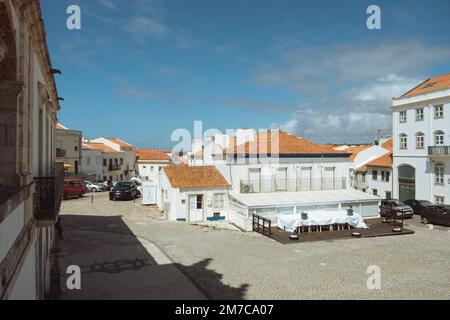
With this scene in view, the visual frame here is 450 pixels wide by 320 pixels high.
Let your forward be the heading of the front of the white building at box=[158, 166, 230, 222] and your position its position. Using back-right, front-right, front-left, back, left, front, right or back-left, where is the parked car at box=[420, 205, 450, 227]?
left

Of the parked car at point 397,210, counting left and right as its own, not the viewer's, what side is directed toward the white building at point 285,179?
right

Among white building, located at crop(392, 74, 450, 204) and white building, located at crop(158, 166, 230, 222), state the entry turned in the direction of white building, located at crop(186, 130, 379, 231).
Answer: white building, located at crop(392, 74, 450, 204)

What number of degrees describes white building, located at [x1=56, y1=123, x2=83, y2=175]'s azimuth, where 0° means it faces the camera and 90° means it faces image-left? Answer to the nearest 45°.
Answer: approximately 315°

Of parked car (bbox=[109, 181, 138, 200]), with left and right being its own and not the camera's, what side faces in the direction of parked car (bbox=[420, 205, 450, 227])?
left

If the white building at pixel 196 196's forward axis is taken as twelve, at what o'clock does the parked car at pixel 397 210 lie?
The parked car is roughly at 9 o'clock from the white building.

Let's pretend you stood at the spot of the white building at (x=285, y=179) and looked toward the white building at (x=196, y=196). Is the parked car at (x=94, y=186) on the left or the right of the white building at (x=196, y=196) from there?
right

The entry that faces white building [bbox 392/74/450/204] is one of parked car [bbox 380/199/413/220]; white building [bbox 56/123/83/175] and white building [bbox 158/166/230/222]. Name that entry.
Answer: white building [bbox 56/123/83/175]

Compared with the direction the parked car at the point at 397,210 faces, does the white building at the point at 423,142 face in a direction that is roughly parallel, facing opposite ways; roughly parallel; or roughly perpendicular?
roughly perpendicular

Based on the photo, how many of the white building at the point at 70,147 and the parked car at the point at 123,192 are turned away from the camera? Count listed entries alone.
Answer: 0

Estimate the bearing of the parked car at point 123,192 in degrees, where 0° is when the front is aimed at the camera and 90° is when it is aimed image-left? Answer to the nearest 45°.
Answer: approximately 45°

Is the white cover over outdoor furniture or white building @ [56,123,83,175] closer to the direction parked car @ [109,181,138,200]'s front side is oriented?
the white cover over outdoor furniture
